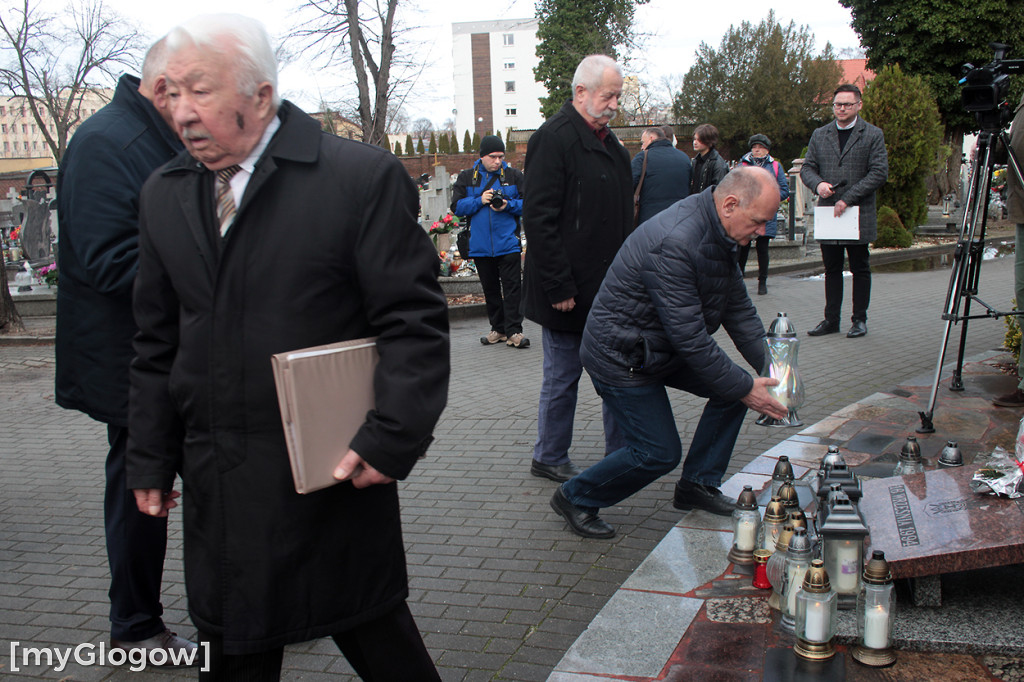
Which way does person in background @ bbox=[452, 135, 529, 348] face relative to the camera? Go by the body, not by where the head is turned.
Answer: toward the camera

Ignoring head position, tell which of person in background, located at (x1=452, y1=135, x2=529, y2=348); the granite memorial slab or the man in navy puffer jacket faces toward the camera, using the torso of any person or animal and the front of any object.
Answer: the person in background

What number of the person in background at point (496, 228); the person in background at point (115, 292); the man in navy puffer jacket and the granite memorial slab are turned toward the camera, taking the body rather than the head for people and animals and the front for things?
1

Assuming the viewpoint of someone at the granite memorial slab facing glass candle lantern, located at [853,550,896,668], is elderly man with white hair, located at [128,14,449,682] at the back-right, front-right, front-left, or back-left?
front-right

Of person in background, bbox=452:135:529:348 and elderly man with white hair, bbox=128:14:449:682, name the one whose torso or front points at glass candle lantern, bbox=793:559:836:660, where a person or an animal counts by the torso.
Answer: the person in background

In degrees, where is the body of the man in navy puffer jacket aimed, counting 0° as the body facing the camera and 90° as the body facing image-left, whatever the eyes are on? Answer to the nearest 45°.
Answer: approximately 270°

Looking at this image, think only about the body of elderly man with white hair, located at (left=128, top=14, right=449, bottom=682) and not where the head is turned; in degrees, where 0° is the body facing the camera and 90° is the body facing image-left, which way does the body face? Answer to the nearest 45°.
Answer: approximately 45°

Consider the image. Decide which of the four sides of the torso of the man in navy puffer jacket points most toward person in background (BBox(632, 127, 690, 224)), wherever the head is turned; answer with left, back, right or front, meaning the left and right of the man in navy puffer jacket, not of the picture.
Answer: left

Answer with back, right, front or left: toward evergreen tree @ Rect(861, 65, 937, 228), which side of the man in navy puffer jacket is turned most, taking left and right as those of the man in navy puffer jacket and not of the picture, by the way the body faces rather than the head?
left

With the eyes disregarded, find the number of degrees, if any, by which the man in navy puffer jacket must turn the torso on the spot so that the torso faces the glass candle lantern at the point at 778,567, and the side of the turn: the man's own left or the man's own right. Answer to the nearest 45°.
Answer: approximately 45° to the man's own right

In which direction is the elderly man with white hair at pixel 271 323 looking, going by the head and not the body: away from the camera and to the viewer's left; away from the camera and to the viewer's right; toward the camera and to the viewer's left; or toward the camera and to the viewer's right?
toward the camera and to the viewer's left

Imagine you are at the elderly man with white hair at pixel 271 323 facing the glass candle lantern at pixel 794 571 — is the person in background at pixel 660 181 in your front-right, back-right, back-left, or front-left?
front-left
